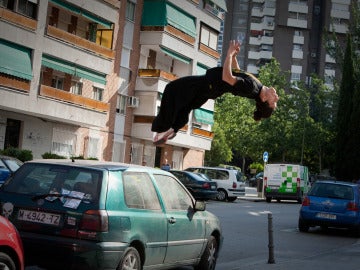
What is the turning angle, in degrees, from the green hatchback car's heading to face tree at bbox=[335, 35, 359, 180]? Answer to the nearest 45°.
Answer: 0° — it already faces it

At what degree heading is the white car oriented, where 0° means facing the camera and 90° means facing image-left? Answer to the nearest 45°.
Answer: approximately 135°

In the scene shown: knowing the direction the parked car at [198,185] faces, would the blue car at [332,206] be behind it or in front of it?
behind

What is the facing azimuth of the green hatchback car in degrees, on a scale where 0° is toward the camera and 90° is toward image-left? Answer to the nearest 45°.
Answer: approximately 225°

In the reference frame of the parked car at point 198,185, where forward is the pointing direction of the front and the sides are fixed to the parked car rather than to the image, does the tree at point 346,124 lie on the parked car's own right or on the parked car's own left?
on the parked car's own right
